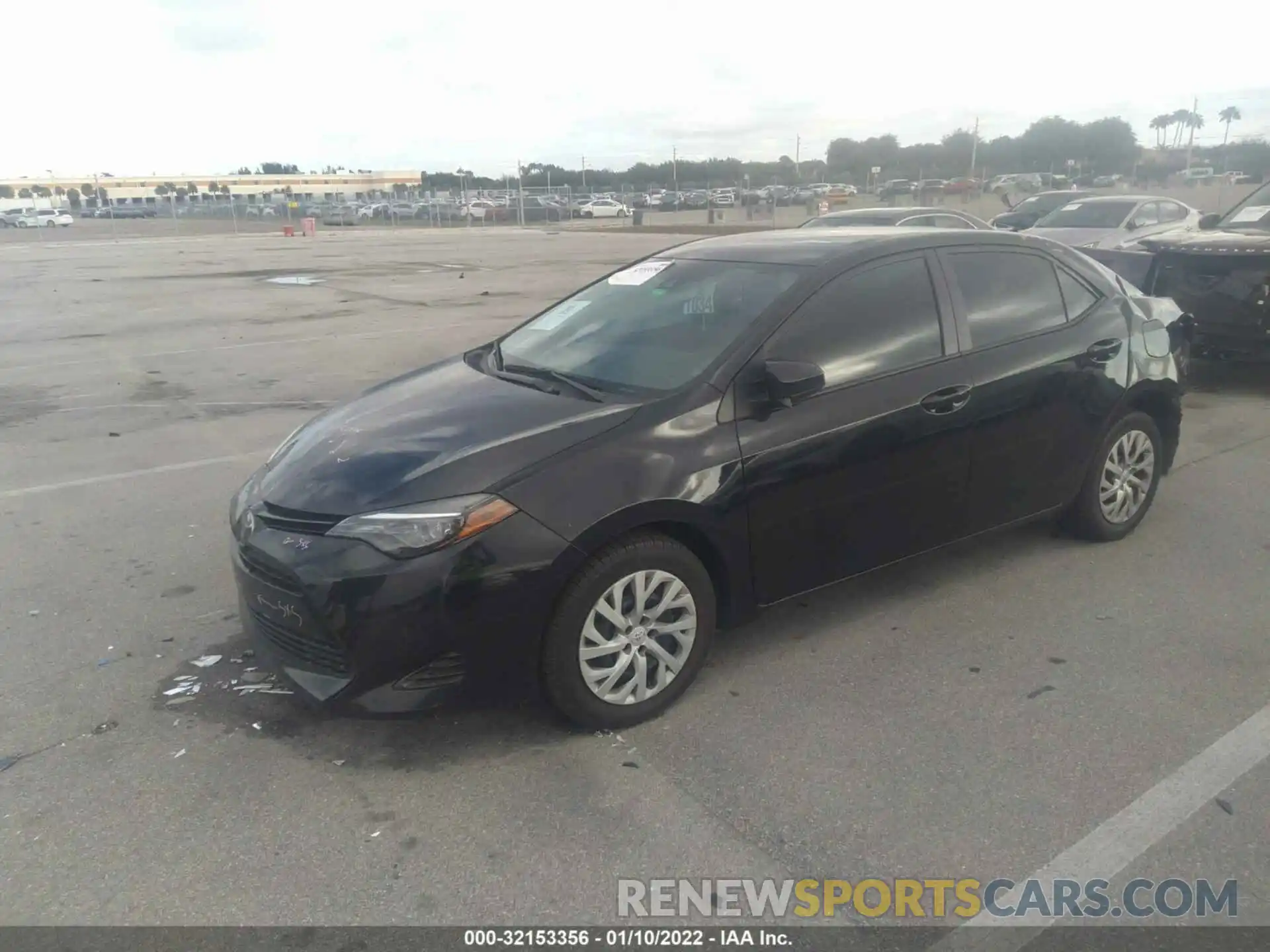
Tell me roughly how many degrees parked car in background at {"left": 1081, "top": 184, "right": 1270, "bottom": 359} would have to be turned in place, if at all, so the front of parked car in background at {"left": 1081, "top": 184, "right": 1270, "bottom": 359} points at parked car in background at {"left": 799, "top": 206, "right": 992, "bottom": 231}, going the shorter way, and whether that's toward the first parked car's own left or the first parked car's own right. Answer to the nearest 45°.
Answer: approximately 90° to the first parked car's own right

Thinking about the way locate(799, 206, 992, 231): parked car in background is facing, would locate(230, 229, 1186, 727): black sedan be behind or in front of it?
in front

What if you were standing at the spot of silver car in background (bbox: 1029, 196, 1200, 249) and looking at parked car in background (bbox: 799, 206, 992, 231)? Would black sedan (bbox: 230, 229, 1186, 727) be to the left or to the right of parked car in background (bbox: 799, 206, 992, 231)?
left

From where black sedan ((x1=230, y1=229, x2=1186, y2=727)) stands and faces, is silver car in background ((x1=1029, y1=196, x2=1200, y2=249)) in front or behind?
behind

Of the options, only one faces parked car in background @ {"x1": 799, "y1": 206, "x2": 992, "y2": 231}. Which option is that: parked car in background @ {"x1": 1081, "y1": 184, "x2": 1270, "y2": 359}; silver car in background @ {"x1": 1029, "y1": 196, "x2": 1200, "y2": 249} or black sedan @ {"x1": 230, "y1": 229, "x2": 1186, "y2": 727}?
the silver car in background

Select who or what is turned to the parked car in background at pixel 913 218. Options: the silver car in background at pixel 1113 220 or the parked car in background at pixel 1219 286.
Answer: the silver car in background
